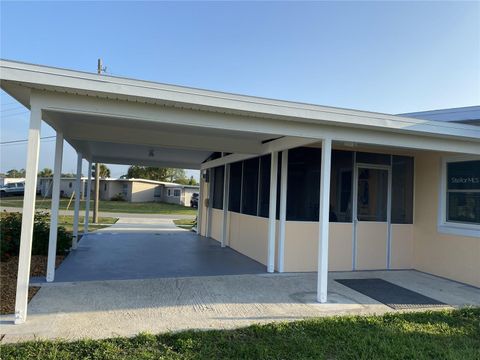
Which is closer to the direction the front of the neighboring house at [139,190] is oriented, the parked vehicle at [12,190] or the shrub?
the shrub

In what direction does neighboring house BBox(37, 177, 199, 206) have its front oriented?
toward the camera

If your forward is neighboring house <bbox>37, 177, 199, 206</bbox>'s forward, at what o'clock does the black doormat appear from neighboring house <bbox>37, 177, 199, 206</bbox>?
The black doormat is roughly at 12 o'clock from the neighboring house.

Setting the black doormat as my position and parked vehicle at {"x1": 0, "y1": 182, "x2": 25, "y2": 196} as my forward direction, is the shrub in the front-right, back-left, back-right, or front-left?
front-left

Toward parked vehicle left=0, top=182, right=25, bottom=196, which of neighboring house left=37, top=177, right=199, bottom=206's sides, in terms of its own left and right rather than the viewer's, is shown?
right

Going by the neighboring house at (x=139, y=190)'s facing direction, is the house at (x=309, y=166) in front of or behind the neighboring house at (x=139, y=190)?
in front

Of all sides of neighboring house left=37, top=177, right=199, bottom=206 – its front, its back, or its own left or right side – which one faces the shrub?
front

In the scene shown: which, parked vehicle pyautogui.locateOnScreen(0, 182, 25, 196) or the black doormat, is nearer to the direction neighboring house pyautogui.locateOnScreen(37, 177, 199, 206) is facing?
the black doormat

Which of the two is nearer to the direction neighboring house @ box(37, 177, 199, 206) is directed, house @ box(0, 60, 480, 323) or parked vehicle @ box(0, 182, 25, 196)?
the house
